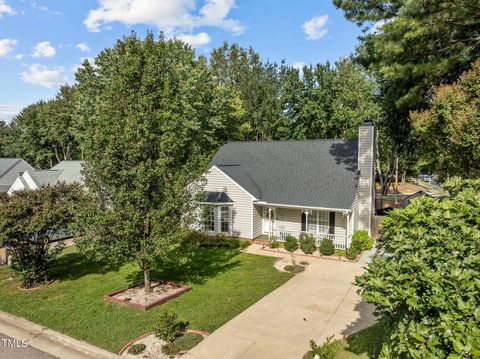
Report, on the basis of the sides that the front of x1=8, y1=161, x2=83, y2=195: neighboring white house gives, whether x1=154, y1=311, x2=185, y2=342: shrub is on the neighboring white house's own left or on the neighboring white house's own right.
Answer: on the neighboring white house's own left

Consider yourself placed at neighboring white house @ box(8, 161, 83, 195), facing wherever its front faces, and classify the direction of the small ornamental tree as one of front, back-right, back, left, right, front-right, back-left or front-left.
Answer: front-left

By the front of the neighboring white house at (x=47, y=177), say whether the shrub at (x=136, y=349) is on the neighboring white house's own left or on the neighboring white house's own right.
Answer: on the neighboring white house's own left

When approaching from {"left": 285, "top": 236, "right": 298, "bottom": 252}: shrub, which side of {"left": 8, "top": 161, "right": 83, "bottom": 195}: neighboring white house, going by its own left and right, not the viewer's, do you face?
left

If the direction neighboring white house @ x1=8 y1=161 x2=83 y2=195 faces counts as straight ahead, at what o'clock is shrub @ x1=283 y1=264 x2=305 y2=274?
The shrub is roughly at 10 o'clock from the neighboring white house.

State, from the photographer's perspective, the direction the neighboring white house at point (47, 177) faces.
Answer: facing the viewer and to the left of the viewer

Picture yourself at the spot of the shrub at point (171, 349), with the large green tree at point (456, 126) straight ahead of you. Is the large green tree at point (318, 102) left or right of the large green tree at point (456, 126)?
left

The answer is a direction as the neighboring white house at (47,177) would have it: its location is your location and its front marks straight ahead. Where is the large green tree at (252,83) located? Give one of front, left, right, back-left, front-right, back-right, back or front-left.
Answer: back-left

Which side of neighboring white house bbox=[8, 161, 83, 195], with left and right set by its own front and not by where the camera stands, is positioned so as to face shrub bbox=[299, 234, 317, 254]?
left

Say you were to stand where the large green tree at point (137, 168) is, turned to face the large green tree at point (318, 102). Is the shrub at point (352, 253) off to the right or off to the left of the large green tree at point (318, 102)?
right

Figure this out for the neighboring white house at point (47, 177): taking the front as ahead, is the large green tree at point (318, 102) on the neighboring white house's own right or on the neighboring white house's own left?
on the neighboring white house's own left
